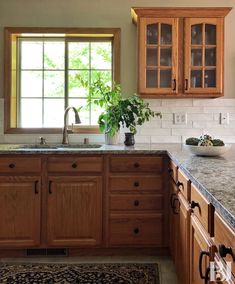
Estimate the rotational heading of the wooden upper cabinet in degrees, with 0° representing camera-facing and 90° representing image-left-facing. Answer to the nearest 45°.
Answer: approximately 0°

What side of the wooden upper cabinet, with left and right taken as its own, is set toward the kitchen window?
right
